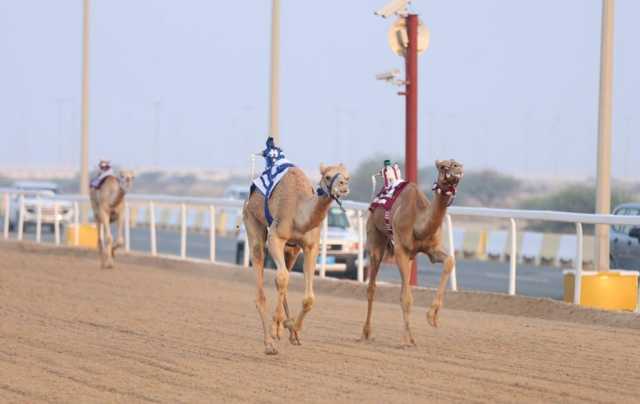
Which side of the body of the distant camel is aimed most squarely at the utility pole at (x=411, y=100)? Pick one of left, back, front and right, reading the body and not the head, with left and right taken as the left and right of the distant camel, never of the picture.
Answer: front

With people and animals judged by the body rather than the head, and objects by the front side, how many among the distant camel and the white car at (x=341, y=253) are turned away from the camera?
0

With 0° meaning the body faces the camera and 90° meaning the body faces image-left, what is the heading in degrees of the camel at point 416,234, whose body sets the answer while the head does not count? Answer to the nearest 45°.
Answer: approximately 315°

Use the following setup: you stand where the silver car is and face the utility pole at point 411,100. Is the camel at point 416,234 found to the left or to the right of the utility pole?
left

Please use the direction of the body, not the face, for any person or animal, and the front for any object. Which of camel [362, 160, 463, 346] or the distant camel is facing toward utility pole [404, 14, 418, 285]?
the distant camel

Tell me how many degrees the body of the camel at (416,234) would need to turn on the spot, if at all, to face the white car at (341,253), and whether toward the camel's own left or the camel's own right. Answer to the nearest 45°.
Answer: approximately 135° to the camel's own left
